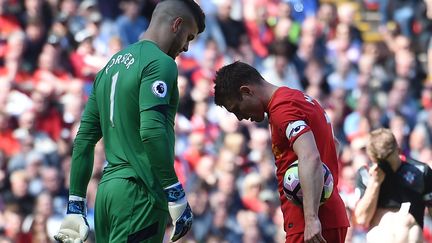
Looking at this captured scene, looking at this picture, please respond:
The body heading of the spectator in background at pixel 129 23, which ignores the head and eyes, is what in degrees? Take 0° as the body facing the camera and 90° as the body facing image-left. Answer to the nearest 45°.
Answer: approximately 0°

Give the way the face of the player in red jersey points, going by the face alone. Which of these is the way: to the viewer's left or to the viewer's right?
to the viewer's left

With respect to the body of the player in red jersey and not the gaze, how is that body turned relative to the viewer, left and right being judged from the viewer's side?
facing to the left of the viewer

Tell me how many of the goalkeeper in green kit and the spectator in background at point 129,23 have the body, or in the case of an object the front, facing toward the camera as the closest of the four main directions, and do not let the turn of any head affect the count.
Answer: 1

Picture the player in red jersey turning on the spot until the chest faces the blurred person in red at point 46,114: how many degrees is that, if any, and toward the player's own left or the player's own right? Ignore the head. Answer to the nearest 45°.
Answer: approximately 45° to the player's own right

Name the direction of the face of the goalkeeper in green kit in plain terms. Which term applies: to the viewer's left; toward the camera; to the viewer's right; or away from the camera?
to the viewer's right

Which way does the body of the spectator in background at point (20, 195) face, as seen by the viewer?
toward the camera

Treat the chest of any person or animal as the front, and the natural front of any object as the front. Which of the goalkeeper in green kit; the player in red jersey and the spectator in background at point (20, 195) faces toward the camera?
the spectator in background

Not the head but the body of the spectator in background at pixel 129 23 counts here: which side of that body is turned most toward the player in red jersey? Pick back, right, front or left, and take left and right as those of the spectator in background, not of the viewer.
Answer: front

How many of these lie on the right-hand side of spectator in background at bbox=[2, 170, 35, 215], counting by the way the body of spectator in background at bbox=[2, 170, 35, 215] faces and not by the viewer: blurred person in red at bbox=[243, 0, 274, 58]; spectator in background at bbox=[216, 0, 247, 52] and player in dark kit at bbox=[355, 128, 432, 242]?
0
